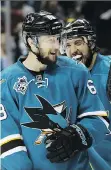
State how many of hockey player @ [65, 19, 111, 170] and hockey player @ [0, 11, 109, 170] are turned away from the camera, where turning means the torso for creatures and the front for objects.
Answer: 0

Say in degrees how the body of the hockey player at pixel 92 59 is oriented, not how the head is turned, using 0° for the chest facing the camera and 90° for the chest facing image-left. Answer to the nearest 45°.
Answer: approximately 45°

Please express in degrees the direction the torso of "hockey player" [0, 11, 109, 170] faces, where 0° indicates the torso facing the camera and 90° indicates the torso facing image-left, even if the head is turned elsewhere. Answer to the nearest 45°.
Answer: approximately 0°

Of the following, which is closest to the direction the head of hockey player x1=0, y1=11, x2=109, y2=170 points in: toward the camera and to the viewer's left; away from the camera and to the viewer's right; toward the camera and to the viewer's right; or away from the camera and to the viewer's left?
toward the camera and to the viewer's right
